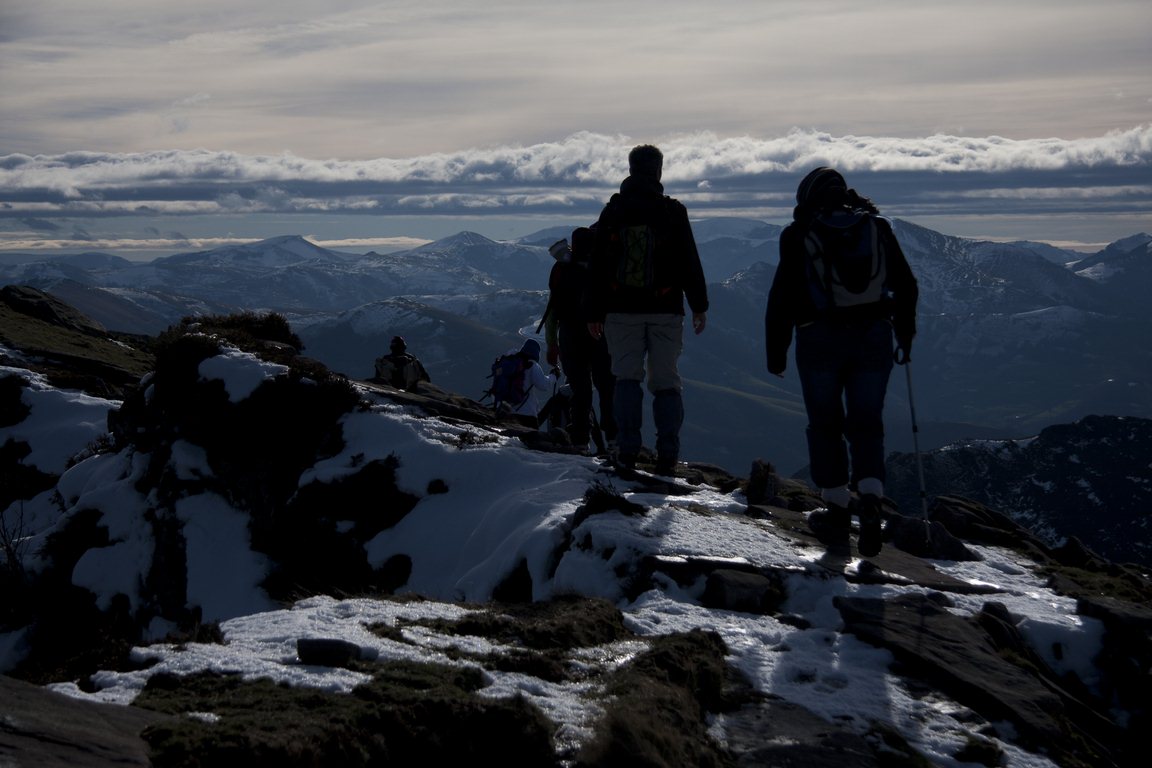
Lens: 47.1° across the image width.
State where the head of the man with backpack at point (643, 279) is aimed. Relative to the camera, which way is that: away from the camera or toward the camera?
away from the camera

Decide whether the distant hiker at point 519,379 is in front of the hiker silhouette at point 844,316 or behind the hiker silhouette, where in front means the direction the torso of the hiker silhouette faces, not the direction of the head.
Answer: in front

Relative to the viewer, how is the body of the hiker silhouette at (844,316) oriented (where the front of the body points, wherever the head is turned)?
away from the camera

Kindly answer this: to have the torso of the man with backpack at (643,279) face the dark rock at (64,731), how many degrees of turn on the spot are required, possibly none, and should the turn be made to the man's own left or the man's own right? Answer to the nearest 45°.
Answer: approximately 180°

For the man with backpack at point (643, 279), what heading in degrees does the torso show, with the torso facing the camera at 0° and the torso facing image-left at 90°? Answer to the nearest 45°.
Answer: approximately 180°

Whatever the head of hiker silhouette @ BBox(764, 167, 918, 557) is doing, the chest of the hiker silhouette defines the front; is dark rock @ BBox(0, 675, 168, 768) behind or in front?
behind

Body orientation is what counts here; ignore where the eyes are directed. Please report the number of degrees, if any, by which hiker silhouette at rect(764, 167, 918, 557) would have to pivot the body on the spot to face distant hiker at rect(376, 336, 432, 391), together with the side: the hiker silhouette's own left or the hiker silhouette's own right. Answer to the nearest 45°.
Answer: approximately 45° to the hiker silhouette's own left

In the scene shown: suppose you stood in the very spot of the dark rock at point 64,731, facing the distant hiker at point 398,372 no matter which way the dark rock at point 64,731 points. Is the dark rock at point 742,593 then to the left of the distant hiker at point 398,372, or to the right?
right

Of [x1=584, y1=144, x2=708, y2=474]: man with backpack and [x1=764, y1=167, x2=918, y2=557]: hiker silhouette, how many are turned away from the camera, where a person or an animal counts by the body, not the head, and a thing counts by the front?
2
